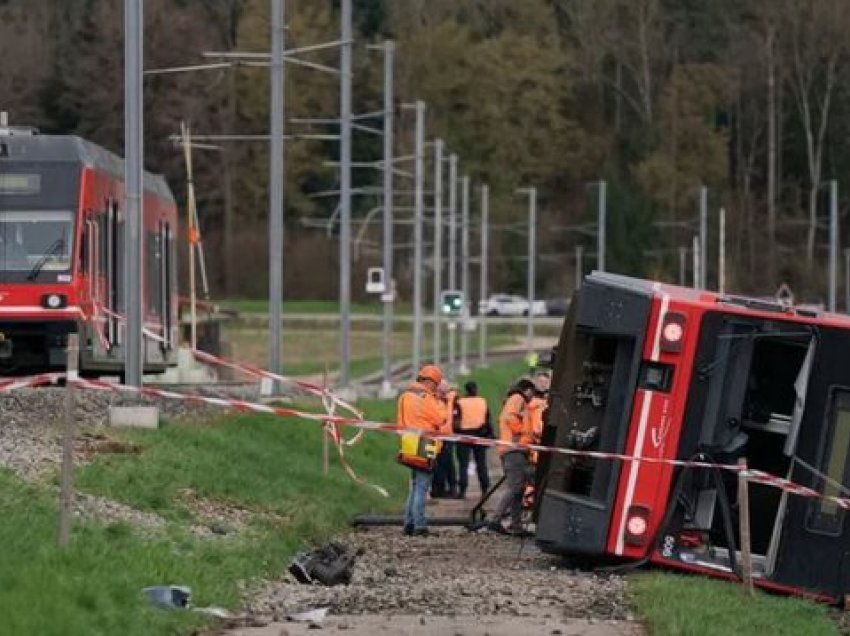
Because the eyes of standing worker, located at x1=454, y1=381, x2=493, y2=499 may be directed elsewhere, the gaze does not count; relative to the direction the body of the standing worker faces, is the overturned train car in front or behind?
behind

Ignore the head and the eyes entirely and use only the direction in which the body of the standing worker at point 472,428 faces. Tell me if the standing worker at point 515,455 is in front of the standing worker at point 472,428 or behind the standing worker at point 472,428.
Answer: behind

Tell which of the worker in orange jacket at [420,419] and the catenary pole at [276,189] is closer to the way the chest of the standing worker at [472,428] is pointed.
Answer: the catenary pole

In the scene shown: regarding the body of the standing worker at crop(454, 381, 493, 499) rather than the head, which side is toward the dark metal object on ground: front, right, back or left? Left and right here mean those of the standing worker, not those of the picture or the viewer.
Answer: back

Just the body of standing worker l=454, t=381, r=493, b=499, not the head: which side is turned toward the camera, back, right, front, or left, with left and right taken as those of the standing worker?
back

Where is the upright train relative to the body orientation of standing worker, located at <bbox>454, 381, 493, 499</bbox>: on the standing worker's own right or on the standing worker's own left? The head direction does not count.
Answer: on the standing worker's own left
